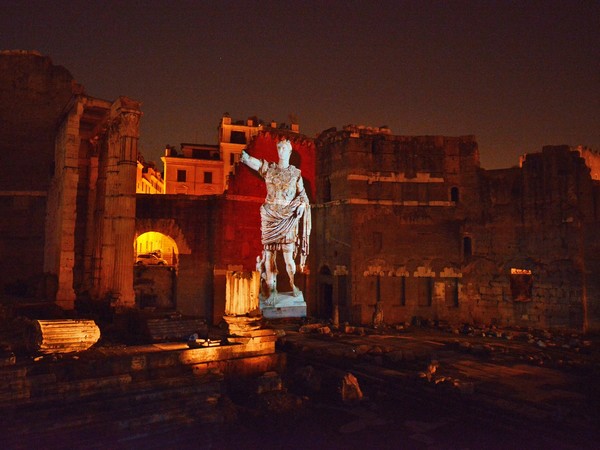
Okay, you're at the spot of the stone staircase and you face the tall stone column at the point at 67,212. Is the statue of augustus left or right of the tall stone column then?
right

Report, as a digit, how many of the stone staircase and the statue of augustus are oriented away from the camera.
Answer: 0

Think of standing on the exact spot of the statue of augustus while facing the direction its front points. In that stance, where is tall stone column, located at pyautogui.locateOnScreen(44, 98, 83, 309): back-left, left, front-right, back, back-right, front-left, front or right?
front-right

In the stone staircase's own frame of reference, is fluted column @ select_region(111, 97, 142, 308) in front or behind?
behind

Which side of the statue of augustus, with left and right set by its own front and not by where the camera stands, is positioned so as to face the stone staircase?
front

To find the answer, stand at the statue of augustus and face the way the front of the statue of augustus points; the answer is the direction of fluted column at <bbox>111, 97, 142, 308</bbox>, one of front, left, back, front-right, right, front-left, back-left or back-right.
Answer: front-right

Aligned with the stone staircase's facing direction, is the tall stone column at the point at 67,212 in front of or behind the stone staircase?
behind

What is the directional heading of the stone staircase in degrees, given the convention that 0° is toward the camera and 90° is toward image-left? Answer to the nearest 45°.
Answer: approximately 315°
